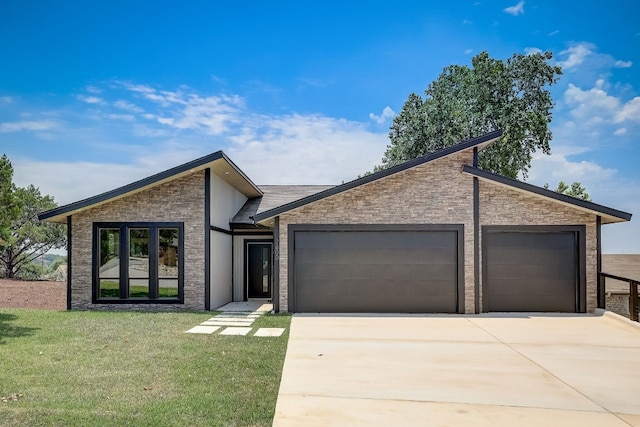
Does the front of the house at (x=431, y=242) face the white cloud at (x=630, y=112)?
no

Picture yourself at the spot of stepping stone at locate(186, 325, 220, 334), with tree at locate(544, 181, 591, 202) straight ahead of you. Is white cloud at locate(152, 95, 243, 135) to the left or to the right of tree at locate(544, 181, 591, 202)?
left

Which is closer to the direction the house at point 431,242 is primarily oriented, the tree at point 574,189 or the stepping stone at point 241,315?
the stepping stone

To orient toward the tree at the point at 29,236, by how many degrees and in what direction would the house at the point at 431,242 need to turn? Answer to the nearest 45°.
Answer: approximately 135° to its right

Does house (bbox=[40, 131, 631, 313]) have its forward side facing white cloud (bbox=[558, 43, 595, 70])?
no

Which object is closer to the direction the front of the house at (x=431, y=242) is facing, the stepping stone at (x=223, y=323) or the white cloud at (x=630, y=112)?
the stepping stone

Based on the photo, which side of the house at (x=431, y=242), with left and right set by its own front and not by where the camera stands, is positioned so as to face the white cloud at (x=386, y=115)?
back

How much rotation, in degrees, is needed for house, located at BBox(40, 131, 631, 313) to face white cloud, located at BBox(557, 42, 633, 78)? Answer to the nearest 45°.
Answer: approximately 135° to its left

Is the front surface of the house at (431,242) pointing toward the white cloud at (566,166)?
no

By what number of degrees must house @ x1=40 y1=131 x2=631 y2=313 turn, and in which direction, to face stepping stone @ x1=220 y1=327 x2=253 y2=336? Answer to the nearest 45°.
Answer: approximately 45° to its right

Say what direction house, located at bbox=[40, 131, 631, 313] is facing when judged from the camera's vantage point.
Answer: facing the viewer
